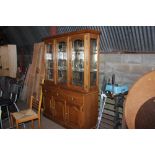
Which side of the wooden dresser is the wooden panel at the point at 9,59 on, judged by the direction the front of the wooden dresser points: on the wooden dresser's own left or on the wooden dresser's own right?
on the wooden dresser's own right

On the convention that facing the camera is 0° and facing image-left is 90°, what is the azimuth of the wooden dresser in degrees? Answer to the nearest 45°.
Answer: approximately 45°
